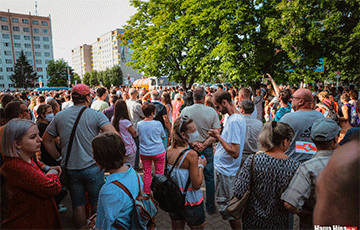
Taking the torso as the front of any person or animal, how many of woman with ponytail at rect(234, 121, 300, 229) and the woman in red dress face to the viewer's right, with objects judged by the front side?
1

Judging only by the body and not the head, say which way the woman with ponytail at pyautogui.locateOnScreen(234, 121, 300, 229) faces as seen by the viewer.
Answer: away from the camera

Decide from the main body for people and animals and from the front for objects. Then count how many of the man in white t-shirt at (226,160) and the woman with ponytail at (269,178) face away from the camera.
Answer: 1

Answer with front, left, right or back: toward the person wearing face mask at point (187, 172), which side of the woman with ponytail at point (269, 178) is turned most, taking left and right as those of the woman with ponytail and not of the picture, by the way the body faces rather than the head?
left

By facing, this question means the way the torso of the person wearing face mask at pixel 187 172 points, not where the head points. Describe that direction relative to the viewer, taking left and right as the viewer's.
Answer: facing away from the viewer and to the right of the viewer

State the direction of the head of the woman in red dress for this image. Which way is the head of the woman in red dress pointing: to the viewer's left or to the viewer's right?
to the viewer's right

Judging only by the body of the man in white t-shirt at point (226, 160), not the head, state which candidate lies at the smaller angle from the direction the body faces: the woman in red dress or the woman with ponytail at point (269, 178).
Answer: the woman in red dress

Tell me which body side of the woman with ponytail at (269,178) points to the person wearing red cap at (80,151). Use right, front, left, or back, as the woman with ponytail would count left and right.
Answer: left

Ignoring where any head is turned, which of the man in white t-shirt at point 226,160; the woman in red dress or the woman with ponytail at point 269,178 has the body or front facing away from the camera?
the woman with ponytail

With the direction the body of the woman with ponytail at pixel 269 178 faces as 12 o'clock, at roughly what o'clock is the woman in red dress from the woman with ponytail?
The woman in red dress is roughly at 8 o'clock from the woman with ponytail.

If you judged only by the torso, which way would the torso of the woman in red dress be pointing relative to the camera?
to the viewer's right

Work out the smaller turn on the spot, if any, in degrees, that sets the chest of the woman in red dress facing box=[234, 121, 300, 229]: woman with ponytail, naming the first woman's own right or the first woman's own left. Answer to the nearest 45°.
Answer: approximately 45° to the first woman's own right

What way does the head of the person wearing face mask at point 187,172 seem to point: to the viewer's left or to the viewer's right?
to the viewer's right
